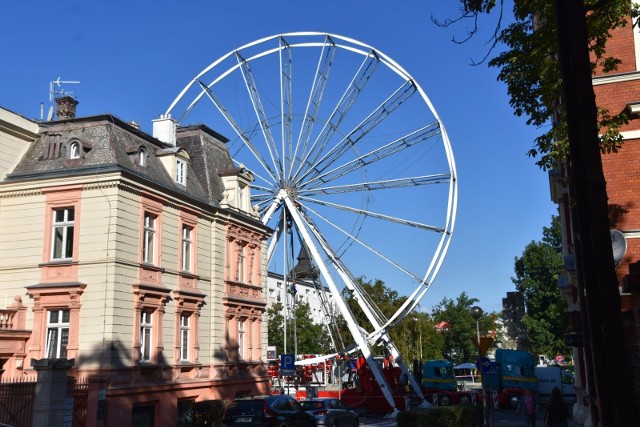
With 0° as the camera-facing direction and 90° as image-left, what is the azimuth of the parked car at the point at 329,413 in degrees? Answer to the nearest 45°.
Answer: approximately 225°

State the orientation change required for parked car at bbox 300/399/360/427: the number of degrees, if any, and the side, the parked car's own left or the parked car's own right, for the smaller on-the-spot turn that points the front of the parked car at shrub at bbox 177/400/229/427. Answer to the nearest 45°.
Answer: approximately 135° to the parked car's own left

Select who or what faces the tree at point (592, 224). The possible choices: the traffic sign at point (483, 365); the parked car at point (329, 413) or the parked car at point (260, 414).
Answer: the traffic sign

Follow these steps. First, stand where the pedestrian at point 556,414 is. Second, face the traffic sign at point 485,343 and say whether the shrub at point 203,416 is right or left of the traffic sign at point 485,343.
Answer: left

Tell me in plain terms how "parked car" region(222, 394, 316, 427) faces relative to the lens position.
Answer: facing away from the viewer and to the right of the viewer

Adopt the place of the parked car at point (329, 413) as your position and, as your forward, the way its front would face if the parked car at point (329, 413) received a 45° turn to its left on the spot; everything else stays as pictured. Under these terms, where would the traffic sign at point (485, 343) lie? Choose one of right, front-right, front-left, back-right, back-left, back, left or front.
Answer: back-right

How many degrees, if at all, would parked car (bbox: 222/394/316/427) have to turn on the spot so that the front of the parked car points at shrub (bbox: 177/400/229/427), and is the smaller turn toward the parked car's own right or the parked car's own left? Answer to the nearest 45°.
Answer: approximately 90° to the parked car's own left

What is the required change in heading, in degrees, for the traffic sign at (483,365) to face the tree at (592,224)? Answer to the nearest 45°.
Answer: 0° — it already faces it

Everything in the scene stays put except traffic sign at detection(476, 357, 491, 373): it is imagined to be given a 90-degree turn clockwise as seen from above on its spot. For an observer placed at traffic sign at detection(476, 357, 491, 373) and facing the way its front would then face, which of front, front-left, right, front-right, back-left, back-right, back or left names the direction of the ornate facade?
front
